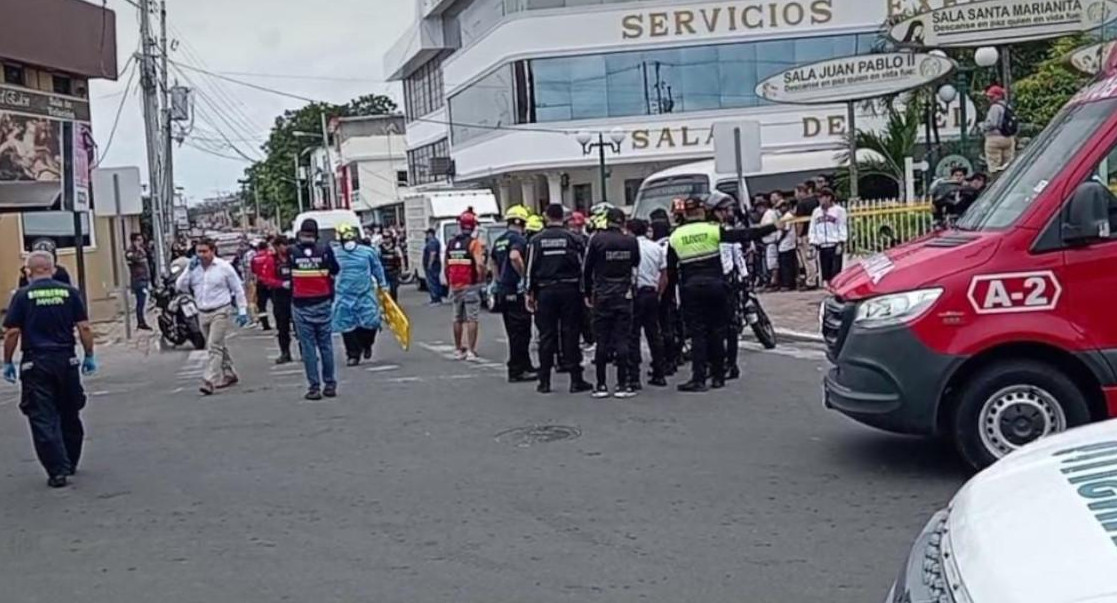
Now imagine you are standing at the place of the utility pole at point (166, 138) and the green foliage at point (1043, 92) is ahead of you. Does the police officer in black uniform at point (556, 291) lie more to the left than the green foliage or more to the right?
right

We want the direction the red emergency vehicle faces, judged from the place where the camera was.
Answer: facing to the left of the viewer

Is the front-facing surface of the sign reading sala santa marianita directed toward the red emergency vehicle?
yes

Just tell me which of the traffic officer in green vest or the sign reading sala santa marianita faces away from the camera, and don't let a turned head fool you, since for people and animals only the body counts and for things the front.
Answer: the traffic officer in green vest

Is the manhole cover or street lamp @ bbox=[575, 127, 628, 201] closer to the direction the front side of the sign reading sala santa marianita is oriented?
the manhole cover

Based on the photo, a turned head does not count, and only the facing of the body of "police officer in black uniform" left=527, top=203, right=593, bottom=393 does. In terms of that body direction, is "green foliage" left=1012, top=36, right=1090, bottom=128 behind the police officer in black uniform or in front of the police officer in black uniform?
in front

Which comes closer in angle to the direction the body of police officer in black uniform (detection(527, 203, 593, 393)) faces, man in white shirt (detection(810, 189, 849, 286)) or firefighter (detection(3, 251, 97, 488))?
the man in white shirt
